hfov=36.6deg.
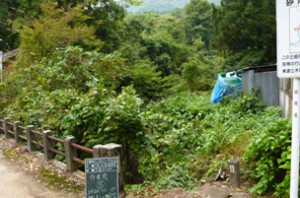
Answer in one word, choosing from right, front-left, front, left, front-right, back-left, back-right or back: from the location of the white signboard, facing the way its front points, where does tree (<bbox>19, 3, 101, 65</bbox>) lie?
back-right

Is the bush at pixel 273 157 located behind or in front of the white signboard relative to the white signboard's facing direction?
behind

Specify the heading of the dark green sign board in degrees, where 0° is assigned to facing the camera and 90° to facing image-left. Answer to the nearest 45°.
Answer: approximately 0°

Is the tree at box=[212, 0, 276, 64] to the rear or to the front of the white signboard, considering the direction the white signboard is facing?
to the rear

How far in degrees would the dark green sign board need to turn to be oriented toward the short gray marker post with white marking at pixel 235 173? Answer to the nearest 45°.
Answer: approximately 135° to its left

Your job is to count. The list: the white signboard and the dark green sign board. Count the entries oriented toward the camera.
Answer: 2

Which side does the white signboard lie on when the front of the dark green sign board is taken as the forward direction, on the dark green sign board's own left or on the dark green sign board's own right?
on the dark green sign board's own left

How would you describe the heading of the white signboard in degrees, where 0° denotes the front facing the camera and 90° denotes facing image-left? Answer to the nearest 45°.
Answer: approximately 0°

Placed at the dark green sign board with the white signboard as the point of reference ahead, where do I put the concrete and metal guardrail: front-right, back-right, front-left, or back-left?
back-left

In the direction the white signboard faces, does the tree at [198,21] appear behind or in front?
behind
